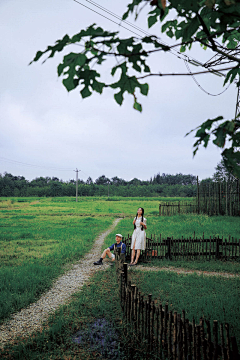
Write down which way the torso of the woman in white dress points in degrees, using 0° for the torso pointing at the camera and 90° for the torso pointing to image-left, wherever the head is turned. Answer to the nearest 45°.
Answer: approximately 45°

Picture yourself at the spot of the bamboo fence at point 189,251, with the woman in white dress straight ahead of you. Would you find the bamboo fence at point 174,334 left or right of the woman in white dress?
left

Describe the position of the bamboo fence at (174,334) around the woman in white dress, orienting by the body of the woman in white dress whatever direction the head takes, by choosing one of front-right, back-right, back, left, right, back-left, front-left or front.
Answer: front-left
